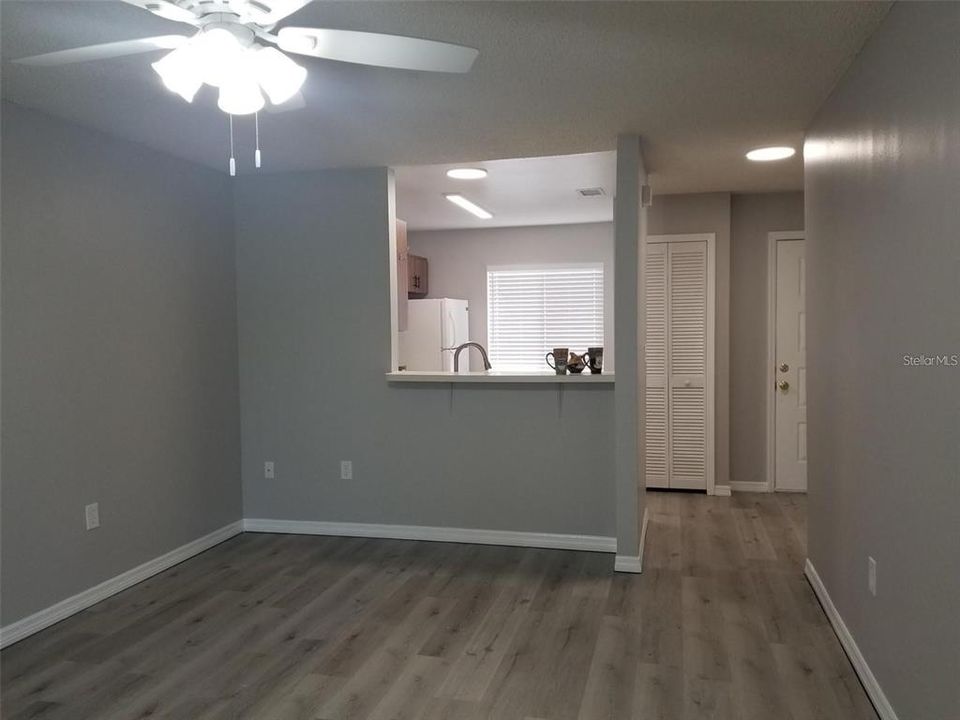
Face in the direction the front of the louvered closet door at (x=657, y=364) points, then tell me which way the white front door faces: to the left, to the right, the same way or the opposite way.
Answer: the same way

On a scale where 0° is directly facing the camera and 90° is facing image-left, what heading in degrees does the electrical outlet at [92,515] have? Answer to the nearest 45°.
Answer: approximately 315°

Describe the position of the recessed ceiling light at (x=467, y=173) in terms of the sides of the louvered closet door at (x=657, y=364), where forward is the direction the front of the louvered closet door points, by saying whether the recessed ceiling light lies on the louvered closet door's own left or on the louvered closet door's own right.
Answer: on the louvered closet door's own right

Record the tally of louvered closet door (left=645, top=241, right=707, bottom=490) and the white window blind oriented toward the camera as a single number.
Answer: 2

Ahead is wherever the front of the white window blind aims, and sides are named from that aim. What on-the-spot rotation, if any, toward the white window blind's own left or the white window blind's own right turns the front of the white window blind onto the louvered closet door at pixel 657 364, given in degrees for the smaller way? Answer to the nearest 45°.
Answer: approximately 45° to the white window blind's own left

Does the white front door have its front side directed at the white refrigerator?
no

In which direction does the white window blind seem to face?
toward the camera

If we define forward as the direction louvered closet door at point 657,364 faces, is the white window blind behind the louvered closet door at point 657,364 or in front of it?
behind

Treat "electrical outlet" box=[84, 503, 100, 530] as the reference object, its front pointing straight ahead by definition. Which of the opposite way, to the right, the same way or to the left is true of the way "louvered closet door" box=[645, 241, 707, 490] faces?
to the right

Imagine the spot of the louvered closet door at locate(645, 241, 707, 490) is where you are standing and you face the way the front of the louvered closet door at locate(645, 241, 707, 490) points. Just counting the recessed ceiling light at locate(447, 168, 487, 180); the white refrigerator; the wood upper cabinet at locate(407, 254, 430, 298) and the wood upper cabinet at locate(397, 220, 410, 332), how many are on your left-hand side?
0

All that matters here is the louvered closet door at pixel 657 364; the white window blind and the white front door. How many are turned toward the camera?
3

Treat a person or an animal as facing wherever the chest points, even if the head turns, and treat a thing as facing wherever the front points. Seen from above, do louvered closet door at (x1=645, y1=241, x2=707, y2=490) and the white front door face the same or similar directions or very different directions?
same or similar directions

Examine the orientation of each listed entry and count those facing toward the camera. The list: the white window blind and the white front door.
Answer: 2

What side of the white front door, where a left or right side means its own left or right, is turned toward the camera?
front

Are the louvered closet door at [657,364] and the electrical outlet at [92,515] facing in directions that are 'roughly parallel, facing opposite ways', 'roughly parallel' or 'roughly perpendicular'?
roughly perpendicular
